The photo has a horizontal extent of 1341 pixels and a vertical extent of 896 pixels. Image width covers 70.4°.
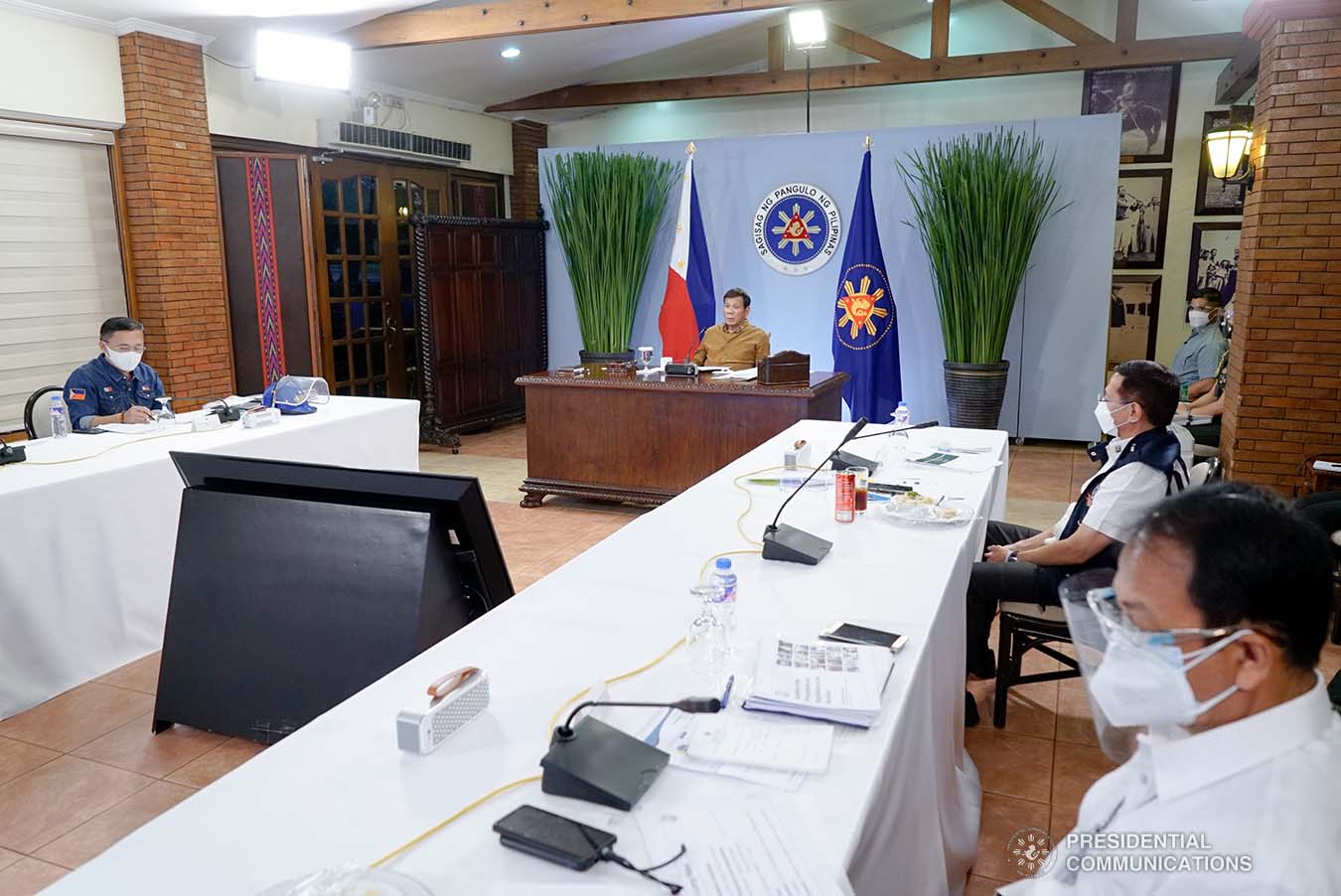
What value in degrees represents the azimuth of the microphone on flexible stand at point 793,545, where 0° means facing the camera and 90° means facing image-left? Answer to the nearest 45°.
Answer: approximately 270°

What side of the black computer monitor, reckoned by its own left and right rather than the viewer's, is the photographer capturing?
back

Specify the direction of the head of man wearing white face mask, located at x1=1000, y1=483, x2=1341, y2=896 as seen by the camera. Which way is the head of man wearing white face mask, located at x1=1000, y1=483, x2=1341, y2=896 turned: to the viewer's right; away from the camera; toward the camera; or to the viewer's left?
to the viewer's left

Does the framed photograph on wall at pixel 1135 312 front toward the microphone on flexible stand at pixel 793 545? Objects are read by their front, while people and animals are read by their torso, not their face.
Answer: yes

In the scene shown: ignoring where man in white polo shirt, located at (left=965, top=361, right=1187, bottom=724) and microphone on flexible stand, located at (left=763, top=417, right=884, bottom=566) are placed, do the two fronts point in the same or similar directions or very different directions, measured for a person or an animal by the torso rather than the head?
very different directions

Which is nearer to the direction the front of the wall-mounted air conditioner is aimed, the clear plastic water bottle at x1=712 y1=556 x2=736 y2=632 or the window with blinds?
the clear plastic water bottle

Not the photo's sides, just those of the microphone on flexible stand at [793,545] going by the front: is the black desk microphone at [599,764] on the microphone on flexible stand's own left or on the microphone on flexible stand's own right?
on the microphone on flexible stand's own right

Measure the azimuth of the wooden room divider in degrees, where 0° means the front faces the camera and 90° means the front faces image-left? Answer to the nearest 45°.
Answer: approximately 315°

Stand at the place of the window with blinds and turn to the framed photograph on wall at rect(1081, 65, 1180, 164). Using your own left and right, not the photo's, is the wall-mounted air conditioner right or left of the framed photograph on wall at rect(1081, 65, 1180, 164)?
left

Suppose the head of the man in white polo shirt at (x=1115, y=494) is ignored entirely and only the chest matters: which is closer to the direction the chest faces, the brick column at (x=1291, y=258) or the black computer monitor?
the black computer monitor
